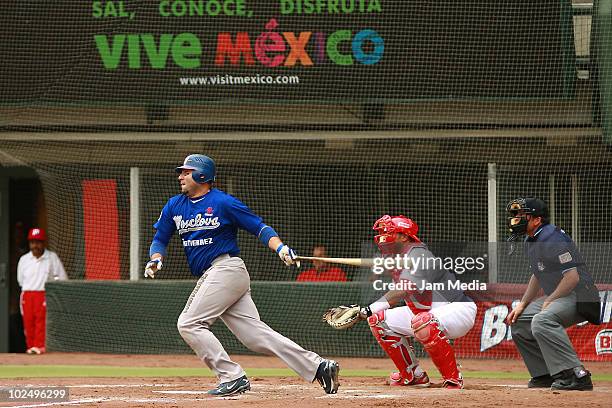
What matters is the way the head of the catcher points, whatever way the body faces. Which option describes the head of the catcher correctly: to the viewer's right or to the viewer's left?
to the viewer's left

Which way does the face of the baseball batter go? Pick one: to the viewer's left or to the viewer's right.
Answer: to the viewer's left

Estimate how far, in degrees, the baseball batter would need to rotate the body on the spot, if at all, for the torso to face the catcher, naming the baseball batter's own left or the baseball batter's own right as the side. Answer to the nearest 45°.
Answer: approximately 135° to the baseball batter's own left

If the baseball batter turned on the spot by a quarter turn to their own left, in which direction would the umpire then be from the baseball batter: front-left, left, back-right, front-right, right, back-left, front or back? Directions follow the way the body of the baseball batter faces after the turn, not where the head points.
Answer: front-left

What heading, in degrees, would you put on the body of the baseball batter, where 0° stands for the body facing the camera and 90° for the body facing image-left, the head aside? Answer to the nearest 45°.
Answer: approximately 45°
